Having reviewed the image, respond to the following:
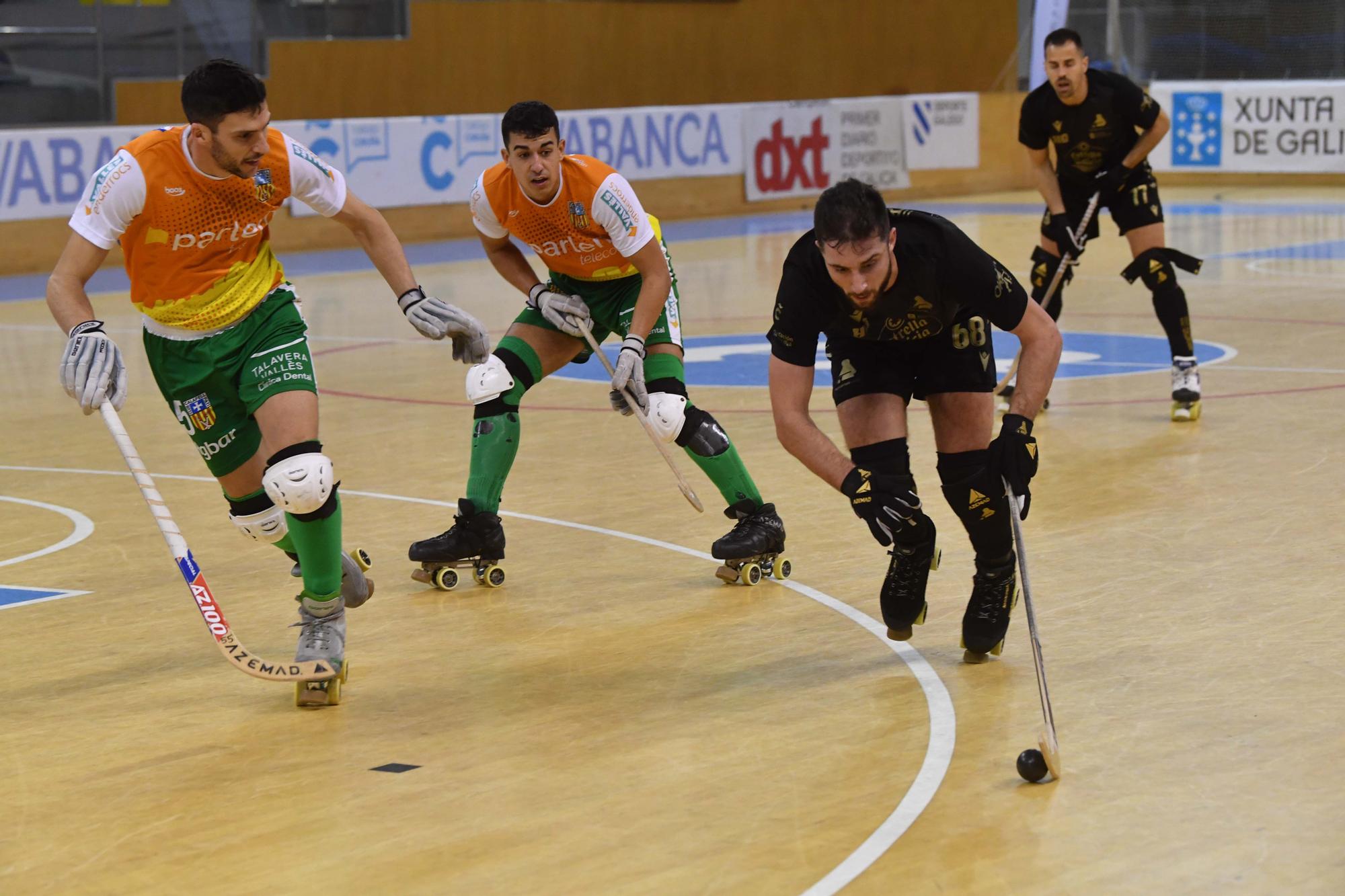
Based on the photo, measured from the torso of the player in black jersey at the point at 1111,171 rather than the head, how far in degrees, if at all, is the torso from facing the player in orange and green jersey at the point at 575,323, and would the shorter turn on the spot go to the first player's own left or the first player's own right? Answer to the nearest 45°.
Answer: approximately 45° to the first player's own right

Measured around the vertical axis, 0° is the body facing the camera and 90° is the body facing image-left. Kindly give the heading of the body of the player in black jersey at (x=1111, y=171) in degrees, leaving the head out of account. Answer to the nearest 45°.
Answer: approximately 0°

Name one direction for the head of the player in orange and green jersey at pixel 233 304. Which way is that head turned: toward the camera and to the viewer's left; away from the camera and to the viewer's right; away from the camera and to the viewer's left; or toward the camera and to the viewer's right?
toward the camera and to the viewer's right
